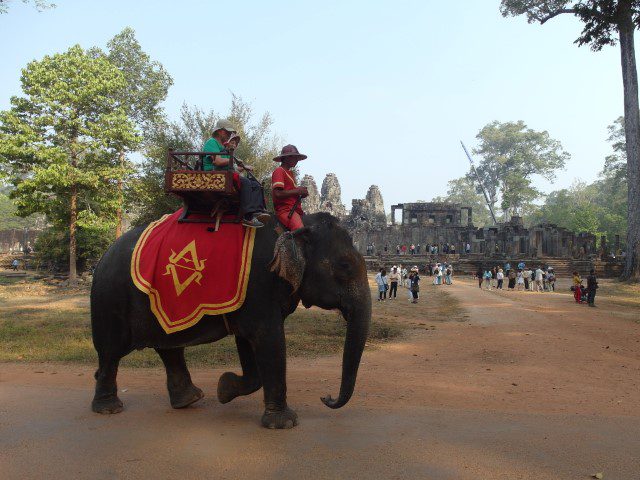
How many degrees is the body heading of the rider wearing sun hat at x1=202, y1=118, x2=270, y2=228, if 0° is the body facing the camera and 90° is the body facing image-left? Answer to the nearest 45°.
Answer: approximately 270°

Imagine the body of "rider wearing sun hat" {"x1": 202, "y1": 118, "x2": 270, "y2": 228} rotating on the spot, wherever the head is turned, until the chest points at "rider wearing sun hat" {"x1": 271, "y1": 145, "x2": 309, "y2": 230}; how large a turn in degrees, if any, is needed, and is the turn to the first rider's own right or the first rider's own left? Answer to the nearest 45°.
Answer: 0° — they already face them

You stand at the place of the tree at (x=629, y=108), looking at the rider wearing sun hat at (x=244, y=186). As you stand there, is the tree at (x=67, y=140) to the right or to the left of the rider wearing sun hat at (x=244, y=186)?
right

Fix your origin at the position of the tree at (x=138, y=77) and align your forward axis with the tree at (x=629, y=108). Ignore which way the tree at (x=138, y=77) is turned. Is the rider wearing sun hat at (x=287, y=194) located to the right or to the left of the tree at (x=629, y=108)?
right

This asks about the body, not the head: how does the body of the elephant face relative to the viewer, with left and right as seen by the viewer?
facing to the right of the viewer

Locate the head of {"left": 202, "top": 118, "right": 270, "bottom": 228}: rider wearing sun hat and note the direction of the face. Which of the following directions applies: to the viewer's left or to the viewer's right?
to the viewer's right

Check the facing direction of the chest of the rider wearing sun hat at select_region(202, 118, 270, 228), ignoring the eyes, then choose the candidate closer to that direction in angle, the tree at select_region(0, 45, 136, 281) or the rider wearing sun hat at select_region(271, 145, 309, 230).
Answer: the rider wearing sun hat

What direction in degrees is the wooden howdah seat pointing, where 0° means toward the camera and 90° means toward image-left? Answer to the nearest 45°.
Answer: approximately 270°

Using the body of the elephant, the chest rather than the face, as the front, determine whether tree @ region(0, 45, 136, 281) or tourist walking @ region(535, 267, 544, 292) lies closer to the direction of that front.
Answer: the tourist walking

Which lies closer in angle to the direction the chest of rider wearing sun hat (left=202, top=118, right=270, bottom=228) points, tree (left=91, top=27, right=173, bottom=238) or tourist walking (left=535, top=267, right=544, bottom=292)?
the tourist walking
